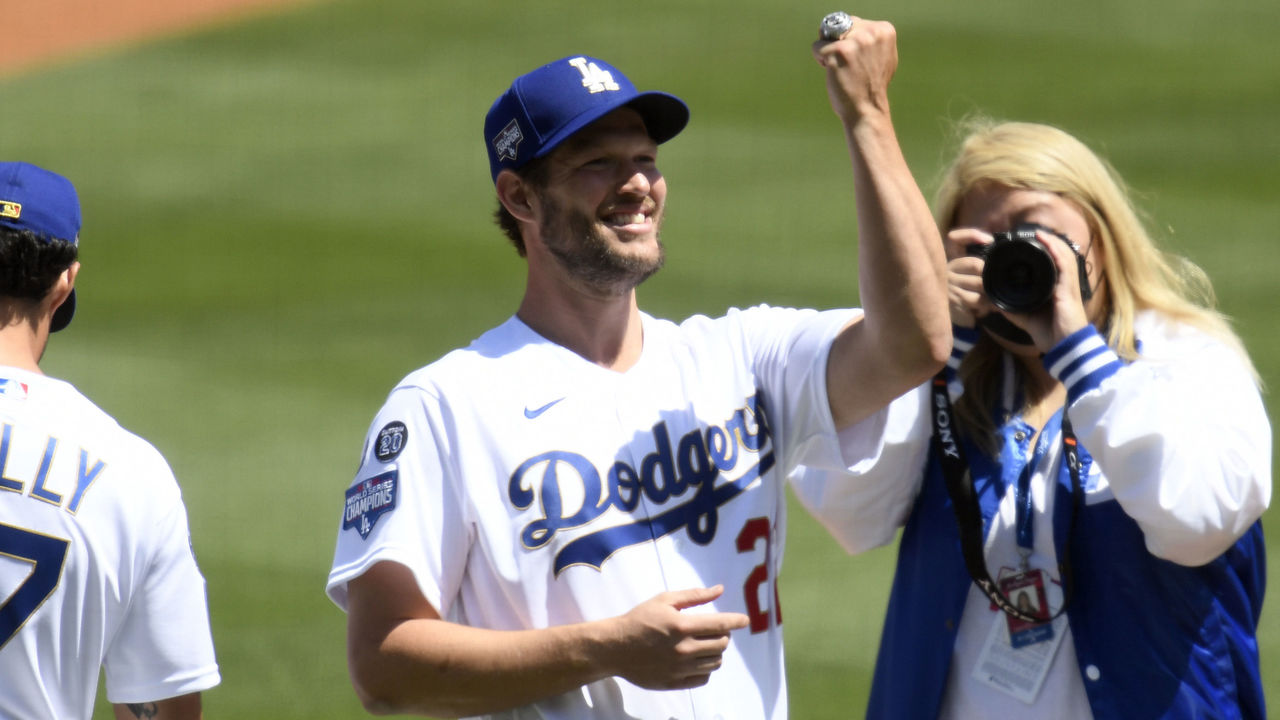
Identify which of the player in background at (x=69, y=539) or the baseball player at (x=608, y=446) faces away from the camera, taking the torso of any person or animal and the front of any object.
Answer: the player in background

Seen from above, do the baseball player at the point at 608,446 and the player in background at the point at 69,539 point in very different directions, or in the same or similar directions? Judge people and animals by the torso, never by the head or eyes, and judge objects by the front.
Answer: very different directions

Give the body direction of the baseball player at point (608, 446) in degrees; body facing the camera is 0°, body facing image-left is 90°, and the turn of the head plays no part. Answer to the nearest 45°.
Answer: approximately 315°

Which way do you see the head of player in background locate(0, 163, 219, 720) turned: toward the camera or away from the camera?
away from the camera

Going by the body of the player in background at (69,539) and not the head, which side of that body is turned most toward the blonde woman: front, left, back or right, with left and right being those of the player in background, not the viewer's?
right

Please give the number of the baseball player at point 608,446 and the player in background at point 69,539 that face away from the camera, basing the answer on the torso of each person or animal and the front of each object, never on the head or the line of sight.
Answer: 1

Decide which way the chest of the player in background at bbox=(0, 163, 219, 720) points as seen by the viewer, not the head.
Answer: away from the camera
